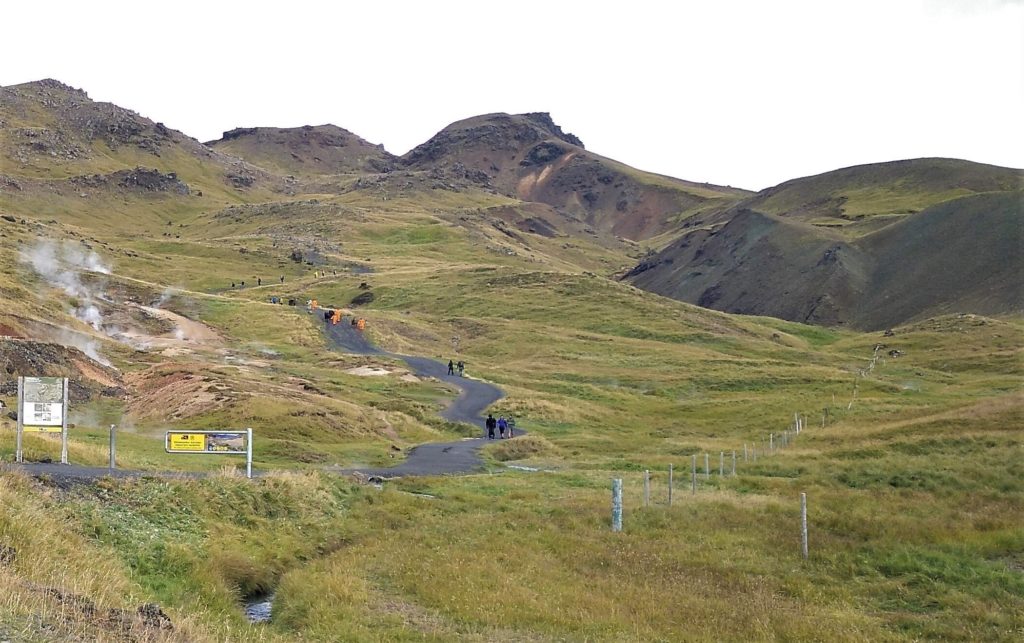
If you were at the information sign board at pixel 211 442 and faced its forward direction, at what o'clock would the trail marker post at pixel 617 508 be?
The trail marker post is roughly at 10 o'clock from the information sign board.

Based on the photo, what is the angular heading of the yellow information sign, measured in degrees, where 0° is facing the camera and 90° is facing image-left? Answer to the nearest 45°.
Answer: approximately 0°

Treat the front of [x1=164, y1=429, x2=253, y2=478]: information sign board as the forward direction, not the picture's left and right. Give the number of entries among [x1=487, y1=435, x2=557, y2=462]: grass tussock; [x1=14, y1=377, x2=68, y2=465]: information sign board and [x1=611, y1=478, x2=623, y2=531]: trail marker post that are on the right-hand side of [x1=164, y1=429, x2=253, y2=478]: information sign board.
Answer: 1

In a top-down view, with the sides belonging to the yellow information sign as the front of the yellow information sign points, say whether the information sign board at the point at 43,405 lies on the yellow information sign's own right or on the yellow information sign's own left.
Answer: on the yellow information sign's own right

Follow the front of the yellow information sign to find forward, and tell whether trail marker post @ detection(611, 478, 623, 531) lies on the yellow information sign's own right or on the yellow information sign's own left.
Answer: on the yellow information sign's own left

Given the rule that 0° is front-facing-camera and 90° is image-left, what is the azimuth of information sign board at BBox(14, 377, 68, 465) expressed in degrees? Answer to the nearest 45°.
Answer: approximately 0°

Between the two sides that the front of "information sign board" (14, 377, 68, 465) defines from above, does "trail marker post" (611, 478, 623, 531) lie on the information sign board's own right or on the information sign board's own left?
on the information sign board's own left

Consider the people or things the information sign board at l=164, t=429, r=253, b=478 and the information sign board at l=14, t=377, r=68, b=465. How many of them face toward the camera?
2

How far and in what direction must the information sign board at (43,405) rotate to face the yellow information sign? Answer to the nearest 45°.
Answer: approximately 90° to its left

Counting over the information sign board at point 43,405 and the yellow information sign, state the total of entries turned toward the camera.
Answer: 2
